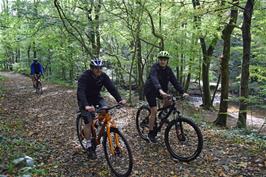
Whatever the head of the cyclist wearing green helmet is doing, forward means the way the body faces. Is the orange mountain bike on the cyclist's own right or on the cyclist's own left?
on the cyclist's own right

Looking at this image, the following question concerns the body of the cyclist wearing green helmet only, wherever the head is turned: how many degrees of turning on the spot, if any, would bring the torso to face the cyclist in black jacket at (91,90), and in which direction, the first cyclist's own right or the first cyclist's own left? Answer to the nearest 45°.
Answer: approximately 90° to the first cyclist's own right
